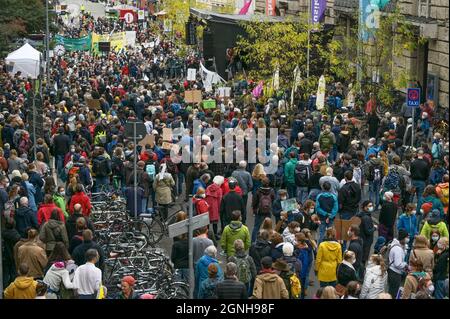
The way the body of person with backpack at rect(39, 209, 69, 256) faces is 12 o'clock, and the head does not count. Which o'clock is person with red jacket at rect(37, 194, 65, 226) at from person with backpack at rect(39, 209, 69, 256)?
person with red jacket at rect(37, 194, 65, 226) is roughly at 12 o'clock from person with backpack at rect(39, 209, 69, 256).

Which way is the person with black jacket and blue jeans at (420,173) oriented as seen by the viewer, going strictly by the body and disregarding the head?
away from the camera

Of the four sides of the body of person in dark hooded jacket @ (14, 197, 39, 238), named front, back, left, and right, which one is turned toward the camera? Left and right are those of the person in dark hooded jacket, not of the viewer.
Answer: back

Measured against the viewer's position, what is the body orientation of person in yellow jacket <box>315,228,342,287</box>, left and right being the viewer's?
facing away from the viewer

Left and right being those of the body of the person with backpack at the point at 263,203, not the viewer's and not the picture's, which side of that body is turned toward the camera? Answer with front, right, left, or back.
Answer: back

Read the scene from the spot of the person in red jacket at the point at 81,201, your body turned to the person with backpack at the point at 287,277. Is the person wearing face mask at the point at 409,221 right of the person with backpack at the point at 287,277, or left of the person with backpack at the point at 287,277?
left

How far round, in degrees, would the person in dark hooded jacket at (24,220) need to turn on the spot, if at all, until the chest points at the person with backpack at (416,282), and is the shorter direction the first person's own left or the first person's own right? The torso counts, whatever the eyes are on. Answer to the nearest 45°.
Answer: approximately 135° to the first person's own right

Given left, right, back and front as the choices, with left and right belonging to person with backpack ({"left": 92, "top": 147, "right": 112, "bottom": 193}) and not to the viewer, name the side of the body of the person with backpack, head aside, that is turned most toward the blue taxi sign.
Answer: right

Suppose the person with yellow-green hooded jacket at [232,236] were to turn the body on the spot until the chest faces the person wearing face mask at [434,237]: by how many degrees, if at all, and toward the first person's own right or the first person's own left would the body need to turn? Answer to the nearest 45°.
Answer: approximately 90° to the first person's own right

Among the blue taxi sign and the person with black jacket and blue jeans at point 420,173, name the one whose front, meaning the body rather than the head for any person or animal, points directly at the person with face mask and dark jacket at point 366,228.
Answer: the blue taxi sign

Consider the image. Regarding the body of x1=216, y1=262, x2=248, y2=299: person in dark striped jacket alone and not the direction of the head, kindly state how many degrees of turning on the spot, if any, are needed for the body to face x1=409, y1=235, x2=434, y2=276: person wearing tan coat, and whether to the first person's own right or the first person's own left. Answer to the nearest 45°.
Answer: approximately 45° to the first person's own right

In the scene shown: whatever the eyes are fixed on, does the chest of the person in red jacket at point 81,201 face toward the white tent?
yes

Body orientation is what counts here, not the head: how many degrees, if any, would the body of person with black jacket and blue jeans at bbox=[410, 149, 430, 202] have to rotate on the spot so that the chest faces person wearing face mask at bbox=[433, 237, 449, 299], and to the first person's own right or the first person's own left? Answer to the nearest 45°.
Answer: approximately 180°

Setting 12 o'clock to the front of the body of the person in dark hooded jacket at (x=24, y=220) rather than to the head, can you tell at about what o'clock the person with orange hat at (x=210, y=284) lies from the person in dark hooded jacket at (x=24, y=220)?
the person with orange hat at (x=210, y=284) is roughly at 5 o'clock from the person in dark hooded jacket at (x=24, y=220).

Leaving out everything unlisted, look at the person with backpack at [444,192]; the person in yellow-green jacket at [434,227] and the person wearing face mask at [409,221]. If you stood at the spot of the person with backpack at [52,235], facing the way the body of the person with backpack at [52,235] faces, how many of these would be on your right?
3
